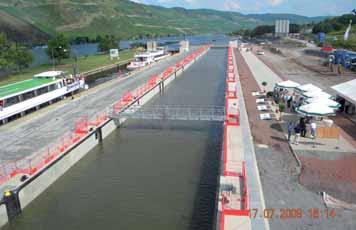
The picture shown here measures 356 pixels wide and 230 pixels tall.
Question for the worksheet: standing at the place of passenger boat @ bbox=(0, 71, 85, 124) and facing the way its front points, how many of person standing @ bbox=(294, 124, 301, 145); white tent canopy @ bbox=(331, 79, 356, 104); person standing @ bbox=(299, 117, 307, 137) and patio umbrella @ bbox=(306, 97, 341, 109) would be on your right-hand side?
4

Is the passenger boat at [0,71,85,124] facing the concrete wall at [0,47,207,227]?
no

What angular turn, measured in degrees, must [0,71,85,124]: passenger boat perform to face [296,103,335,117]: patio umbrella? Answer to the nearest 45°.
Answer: approximately 90° to its right

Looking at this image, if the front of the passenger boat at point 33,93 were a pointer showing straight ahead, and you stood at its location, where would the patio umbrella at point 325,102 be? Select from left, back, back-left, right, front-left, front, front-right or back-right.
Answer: right

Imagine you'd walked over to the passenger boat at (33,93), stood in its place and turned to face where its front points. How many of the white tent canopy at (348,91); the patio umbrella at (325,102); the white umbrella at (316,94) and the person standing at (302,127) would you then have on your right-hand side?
4

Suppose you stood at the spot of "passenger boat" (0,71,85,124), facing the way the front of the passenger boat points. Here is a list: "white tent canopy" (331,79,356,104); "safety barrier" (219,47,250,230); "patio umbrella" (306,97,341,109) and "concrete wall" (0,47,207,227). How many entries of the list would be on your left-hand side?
0

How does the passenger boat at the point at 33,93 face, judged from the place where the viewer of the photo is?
facing away from the viewer and to the right of the viewer

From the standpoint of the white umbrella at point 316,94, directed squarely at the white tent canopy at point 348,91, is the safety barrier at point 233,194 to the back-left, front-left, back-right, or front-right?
back-right

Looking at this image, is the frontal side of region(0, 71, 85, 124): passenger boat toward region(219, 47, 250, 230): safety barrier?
no

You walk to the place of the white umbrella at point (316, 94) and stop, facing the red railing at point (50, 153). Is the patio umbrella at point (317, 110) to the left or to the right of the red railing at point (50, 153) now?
left

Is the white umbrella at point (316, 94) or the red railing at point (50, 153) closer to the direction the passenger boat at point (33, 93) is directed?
the white umbrella

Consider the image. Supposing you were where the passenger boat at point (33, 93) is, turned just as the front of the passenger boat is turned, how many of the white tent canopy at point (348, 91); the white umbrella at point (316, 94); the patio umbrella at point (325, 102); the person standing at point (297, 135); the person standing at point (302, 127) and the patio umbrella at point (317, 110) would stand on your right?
6

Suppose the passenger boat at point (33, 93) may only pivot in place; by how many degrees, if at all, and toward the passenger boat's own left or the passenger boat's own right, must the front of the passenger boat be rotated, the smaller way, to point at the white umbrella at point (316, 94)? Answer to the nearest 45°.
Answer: approximately 90° to the passenger boat's own right

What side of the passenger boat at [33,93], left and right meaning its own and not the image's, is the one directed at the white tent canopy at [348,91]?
right

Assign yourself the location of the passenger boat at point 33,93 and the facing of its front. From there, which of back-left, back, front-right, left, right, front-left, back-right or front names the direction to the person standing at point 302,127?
right
